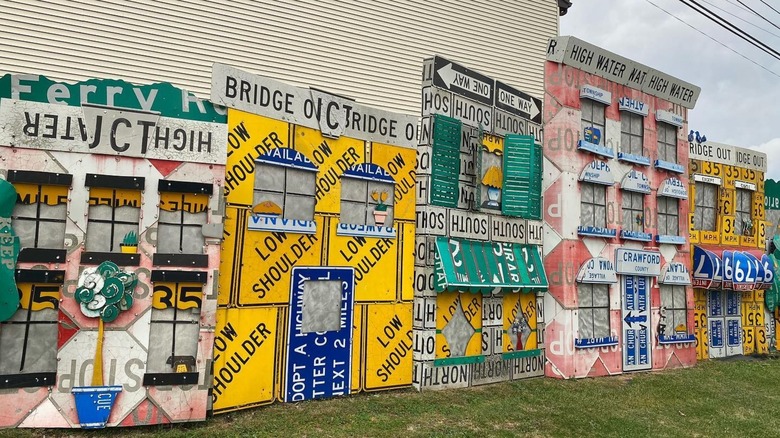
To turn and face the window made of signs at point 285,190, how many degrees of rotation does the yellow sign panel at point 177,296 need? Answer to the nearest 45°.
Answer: approximately 135° to its left

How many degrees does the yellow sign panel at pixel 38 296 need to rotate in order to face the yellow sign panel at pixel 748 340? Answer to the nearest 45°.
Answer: approximately 90° to its left

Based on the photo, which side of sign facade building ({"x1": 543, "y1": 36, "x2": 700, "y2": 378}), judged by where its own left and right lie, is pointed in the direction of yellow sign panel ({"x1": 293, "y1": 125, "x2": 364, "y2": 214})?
right

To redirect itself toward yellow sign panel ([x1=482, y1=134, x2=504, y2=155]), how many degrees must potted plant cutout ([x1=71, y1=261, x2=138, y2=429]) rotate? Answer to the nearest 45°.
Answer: approximately 90° to its left

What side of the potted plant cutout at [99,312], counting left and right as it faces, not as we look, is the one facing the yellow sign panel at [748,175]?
left

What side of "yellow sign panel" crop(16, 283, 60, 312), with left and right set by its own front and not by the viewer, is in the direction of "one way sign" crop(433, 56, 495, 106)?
left

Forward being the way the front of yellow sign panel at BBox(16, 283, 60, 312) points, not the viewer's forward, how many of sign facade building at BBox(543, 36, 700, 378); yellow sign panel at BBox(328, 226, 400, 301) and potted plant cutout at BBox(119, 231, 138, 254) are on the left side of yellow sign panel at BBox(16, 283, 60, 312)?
3

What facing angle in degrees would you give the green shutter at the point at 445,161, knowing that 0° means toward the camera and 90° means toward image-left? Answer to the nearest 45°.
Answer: approximately 315°

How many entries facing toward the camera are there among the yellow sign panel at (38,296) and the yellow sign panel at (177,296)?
2

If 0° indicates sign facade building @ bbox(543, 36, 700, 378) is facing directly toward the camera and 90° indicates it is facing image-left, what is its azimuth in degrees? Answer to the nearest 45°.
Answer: approximately 315°

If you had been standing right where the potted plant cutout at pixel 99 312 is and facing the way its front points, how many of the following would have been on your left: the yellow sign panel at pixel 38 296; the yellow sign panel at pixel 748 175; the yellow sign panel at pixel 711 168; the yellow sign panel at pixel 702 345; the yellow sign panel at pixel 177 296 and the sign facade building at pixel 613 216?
5

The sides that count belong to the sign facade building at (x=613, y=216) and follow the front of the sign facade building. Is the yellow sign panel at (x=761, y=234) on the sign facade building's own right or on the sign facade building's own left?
on the sign facade building's own left

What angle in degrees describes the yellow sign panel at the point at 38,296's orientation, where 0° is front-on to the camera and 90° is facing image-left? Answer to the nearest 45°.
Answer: approximately 0°
